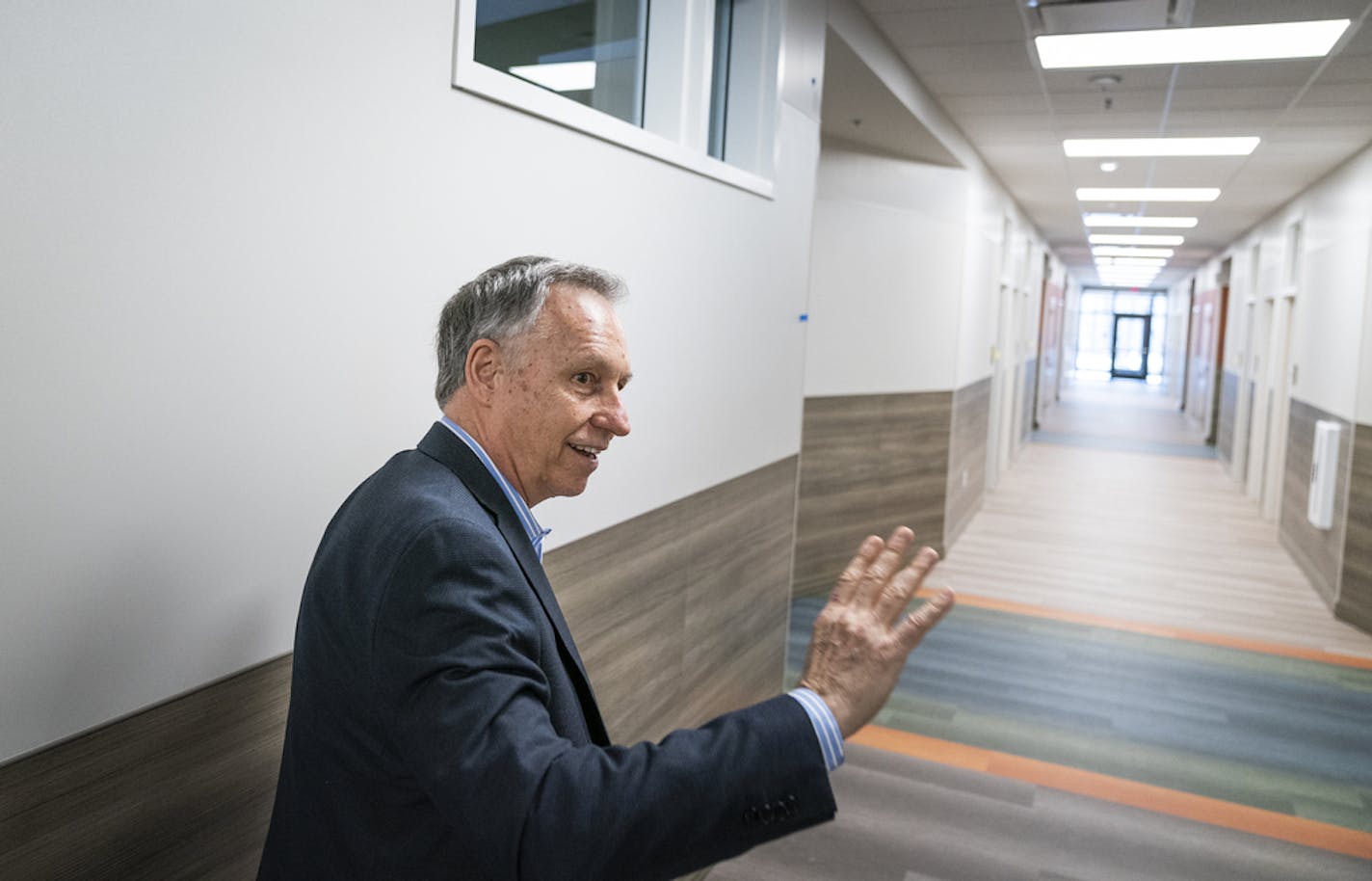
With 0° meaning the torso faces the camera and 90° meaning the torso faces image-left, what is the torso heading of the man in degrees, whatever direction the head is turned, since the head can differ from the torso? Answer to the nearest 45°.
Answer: approximately 270°

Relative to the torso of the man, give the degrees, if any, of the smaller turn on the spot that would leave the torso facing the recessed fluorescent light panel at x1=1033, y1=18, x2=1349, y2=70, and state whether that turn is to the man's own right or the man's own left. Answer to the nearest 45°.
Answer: approximately 45° to the man's own left

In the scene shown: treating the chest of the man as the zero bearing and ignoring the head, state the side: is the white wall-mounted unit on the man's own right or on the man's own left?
on the man's own left

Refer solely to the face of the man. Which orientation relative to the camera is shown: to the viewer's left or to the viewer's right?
to the viewer's right

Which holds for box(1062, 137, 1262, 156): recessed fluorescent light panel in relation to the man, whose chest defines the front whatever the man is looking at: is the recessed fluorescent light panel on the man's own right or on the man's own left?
on the man's own left
